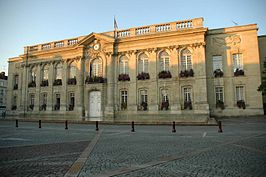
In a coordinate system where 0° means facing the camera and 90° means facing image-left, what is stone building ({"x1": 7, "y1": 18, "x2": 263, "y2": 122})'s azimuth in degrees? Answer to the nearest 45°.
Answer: approximately 45°
